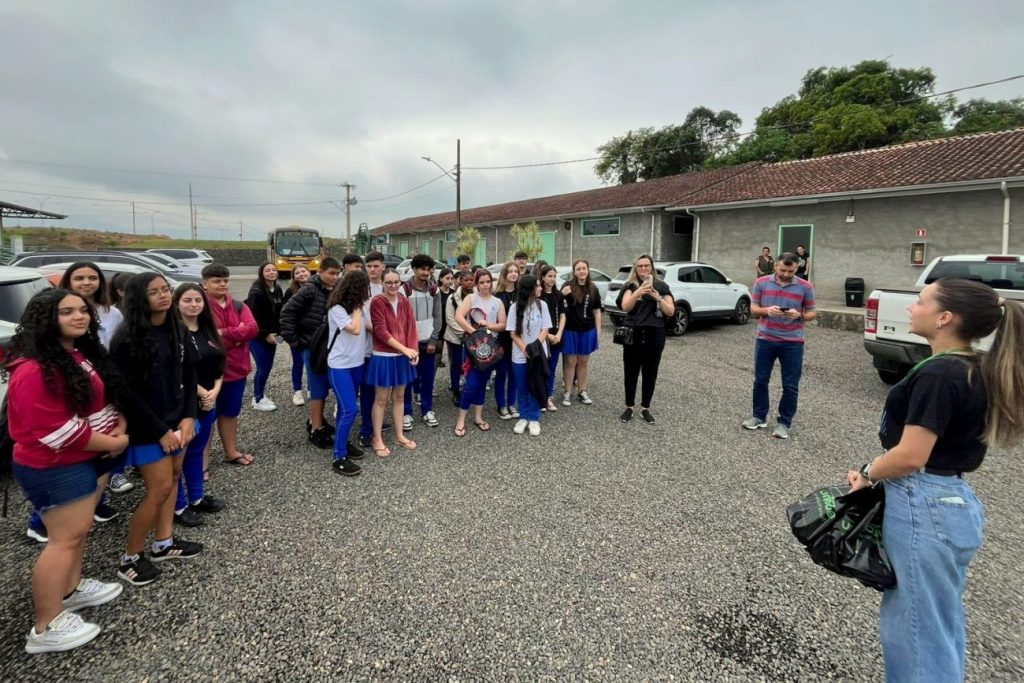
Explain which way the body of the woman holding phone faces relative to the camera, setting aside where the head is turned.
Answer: toward the camera

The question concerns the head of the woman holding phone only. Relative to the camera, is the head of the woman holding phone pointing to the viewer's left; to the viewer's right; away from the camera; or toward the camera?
toward the camera

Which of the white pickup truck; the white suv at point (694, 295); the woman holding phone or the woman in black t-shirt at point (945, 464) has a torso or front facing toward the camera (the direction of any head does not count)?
the woman holding phone

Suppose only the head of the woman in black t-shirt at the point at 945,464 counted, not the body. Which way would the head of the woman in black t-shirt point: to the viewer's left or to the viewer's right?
to the viewer's left

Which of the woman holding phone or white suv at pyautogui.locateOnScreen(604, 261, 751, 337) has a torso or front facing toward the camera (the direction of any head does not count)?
the woman holding phone

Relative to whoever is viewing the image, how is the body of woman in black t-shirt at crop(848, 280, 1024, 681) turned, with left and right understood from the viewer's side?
facing to the left of the viewer

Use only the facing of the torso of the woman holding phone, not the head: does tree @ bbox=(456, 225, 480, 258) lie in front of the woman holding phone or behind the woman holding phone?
behind

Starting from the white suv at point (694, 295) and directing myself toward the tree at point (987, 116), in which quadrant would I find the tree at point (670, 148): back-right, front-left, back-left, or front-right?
front-left

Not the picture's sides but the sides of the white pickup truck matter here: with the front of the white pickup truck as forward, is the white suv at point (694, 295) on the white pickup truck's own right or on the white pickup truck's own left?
on the white pickup truck's own left
